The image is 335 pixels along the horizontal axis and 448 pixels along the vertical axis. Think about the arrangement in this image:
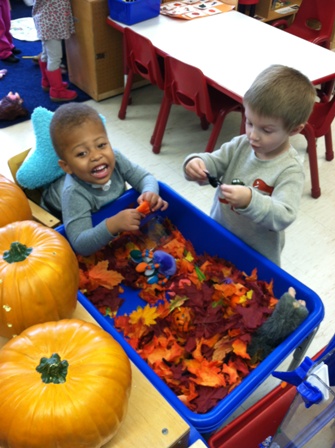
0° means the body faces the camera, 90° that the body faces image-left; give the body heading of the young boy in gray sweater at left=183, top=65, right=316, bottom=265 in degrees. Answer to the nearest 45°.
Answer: approximately 45°

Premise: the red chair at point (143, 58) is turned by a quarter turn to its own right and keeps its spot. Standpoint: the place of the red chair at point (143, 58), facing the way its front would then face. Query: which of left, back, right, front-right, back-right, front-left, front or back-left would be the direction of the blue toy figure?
front-right

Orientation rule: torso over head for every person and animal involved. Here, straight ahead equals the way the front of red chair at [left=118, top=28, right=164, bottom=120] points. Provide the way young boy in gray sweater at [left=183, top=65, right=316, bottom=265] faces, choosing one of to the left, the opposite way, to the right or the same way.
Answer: the opposite way

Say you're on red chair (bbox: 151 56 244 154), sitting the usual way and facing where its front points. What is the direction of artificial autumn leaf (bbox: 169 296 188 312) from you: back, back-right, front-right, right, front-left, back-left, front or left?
back-right

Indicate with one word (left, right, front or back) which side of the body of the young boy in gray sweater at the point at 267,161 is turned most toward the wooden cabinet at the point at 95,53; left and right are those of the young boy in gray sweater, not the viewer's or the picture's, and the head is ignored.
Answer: right

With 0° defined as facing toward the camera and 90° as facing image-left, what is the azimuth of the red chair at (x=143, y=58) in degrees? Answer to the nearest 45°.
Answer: approximately 225°

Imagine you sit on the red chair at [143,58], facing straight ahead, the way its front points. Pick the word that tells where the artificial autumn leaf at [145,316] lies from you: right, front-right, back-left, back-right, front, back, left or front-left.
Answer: back-right

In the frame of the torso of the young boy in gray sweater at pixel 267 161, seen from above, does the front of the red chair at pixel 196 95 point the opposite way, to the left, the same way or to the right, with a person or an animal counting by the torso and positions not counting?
the opposite way
